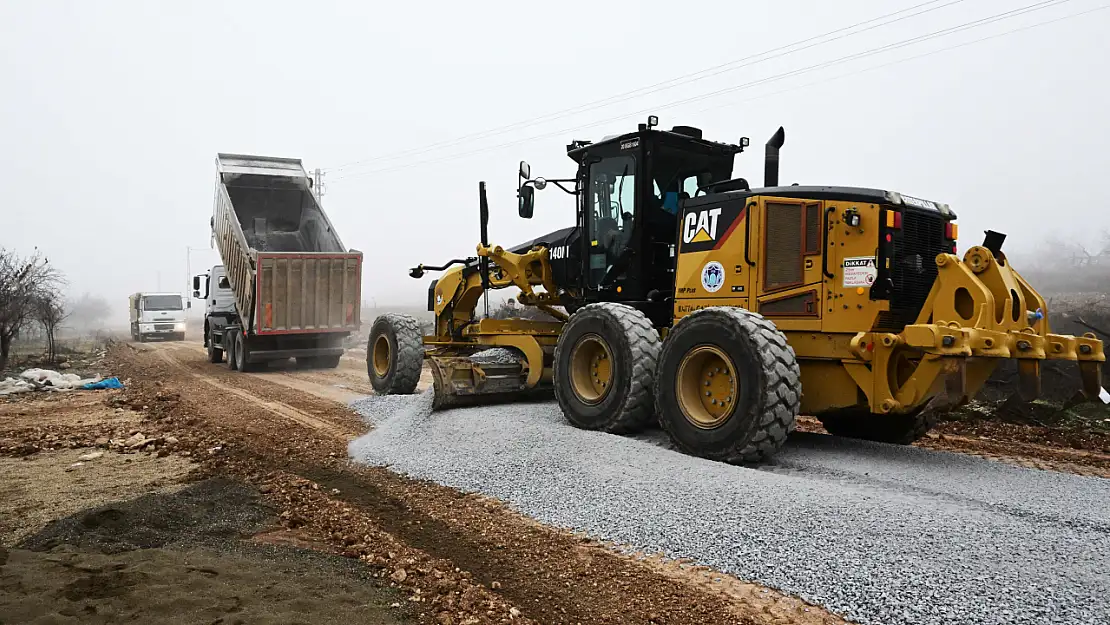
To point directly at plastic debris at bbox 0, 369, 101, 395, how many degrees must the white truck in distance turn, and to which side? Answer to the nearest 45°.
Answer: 0° — it already faces it

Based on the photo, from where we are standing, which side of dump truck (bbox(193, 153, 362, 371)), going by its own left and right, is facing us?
back

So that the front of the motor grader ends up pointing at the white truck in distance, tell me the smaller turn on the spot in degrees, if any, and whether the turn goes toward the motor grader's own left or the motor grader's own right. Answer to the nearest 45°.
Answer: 0° — it already faces it

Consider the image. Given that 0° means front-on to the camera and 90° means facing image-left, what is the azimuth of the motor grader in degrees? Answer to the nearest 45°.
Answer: approximately 135°

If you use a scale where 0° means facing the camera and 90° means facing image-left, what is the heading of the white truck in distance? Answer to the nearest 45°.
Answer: approximately 0°

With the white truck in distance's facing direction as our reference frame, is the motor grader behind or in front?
in front

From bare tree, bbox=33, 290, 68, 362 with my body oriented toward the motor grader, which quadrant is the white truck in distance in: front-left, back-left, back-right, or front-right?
back-left

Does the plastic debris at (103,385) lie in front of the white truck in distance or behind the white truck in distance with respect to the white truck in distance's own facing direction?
in front

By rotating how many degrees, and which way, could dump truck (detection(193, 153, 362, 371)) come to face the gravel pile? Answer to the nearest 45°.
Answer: approximately 180°

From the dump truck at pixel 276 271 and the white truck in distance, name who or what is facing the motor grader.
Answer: the white truck in distance

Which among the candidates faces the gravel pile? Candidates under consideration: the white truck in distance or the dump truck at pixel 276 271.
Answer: the white truck in distance

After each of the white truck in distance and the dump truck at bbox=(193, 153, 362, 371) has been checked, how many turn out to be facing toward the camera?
1

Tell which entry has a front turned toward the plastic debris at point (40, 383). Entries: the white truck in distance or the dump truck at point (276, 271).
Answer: the white truck in distance

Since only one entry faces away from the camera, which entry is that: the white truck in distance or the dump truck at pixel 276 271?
the dump truck

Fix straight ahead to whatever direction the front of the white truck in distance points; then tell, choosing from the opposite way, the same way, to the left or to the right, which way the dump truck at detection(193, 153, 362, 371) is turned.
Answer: the opposite way
